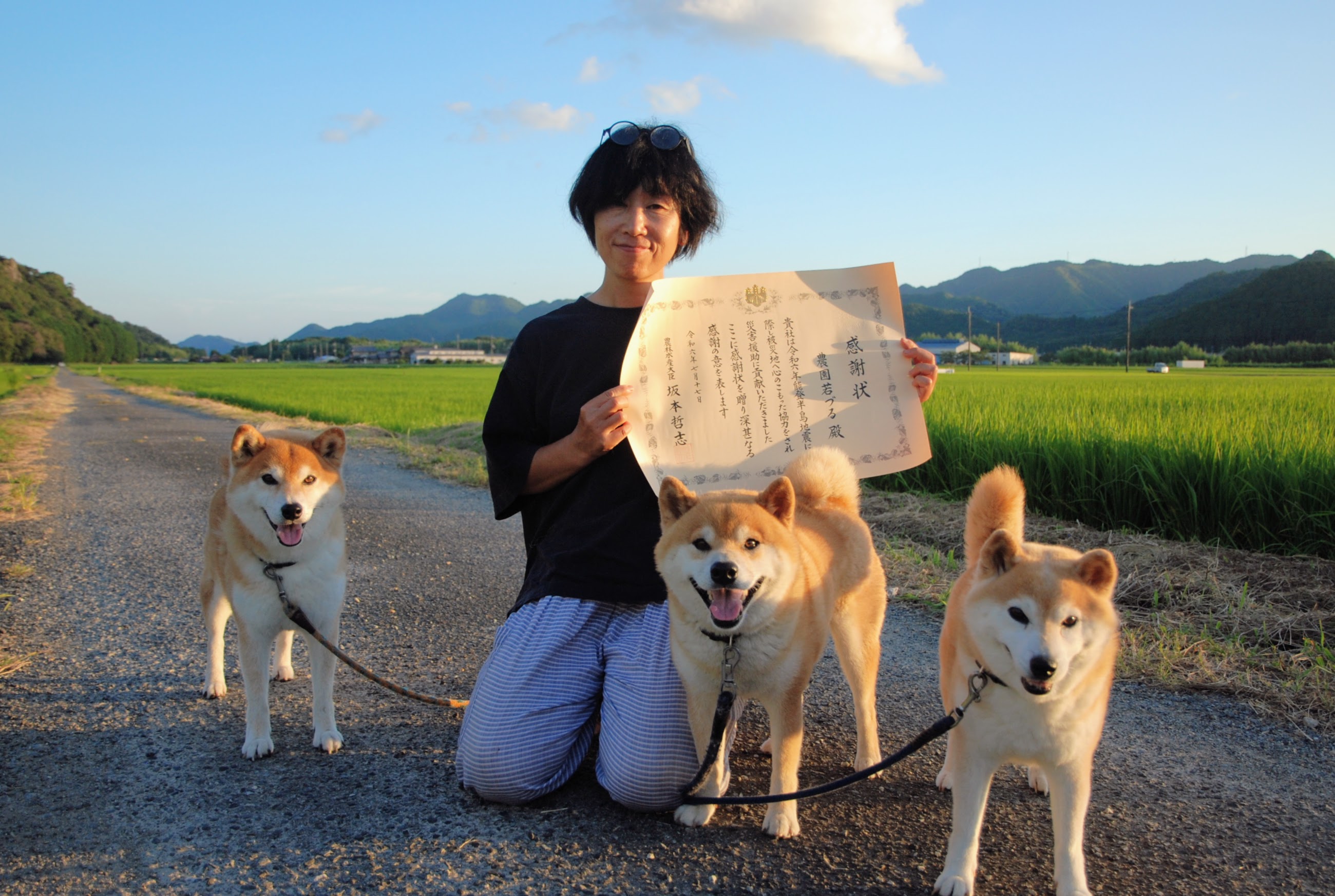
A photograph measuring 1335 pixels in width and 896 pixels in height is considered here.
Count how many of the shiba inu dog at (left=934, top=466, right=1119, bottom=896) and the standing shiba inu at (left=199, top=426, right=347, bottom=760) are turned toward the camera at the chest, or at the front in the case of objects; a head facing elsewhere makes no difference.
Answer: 2

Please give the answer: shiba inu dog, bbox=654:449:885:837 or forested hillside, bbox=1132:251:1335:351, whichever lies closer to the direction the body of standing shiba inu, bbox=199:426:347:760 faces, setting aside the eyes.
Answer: the shiba inu dog

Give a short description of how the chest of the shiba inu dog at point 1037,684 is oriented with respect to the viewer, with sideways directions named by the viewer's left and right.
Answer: facing the viewer

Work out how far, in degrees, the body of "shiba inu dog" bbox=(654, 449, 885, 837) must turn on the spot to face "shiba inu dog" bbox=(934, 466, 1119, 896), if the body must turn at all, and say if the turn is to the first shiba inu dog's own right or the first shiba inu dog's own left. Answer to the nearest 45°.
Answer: approximately 90° to the first shiba inu dog's own left

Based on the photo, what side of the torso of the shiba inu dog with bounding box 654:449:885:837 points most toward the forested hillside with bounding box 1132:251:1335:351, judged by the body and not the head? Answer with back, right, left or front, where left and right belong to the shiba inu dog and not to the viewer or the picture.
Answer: back

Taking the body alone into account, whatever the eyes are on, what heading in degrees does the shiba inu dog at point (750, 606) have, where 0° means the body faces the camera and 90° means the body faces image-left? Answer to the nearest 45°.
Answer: approximately 45°

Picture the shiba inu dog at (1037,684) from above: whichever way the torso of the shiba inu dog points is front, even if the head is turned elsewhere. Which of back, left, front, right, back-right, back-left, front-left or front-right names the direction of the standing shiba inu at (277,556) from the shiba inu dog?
right

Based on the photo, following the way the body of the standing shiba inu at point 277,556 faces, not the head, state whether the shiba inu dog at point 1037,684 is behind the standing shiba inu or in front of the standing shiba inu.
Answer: in front

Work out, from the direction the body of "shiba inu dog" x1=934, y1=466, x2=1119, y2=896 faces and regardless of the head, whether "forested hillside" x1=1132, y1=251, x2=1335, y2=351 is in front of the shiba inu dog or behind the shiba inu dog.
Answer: behind

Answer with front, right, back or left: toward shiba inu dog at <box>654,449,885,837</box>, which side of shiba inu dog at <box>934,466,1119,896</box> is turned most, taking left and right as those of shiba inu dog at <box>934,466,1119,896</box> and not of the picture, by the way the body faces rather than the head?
right

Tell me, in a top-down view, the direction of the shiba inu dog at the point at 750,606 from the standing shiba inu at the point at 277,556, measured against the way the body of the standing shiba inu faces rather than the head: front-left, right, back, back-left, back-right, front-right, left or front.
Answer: front-left
